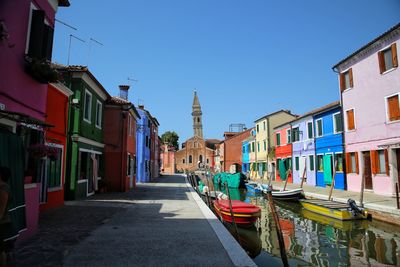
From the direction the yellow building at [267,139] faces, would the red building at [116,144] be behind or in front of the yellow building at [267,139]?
in front

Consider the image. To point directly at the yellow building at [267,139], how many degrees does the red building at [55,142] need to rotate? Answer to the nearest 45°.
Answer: approximately 90° to its left

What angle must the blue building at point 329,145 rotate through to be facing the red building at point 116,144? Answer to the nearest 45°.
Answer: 0° — it already faces it

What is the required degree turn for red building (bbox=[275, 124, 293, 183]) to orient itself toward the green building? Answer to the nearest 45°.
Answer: approximately 45° to its left

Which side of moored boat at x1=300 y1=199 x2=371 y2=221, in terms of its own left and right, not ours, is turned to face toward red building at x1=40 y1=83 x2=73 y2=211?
left

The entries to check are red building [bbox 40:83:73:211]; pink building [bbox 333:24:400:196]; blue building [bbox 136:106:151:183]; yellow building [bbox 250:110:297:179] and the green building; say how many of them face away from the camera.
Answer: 0

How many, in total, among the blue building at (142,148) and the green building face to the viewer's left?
0

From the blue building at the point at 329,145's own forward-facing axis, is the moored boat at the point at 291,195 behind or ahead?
ahead

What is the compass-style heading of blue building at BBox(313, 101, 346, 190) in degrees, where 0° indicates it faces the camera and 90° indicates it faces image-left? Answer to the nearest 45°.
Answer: approximately 45°

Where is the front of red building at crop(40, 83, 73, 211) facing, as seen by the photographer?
facing the viewer and to the right of the viewer

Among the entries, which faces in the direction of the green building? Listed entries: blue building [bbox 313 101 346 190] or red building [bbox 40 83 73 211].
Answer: the blue building

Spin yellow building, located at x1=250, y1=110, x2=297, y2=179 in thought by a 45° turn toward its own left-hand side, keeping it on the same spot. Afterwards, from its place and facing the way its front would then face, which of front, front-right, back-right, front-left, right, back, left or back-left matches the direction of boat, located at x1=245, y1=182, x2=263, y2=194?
front

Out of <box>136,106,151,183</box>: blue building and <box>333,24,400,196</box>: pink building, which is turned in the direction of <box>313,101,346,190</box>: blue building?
<box>136,106,151,183</box>: blue building

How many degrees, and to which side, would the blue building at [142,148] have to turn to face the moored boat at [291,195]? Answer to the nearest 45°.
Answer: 0° — it already faces it

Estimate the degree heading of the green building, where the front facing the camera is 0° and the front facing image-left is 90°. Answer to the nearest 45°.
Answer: approximately 315°
